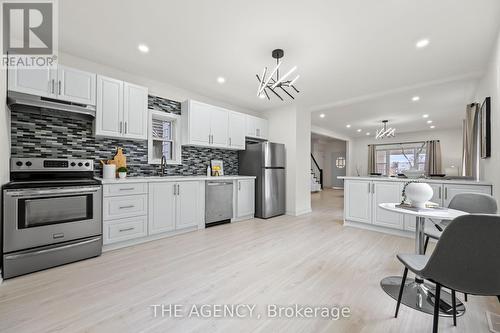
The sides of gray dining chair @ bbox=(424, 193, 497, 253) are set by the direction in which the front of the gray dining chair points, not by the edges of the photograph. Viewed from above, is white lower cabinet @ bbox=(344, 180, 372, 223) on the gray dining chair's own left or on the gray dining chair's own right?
on the gray dining chair's own right

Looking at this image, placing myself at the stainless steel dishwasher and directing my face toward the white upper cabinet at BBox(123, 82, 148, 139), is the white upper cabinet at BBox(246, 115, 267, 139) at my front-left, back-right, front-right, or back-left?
back-right

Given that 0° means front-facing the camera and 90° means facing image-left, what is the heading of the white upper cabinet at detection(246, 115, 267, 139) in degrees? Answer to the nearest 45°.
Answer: approximately 315°

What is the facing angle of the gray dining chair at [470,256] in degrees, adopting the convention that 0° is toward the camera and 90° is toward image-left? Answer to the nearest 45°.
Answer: approximately 135°

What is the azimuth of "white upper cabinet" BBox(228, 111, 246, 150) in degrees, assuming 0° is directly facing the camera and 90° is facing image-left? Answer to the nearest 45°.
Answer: approximately 315°

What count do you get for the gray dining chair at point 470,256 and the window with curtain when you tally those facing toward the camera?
1

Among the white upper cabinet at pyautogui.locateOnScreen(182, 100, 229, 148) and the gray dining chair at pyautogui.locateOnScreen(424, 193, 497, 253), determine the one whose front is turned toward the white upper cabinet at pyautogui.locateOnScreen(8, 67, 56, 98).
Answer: the gray dining chair

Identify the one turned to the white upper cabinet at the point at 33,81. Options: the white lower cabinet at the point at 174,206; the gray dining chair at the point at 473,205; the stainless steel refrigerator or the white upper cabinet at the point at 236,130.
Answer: the gray dining chair

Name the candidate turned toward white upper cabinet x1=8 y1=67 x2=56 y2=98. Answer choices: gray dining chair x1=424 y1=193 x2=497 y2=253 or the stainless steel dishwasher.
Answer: the gray dining chair
